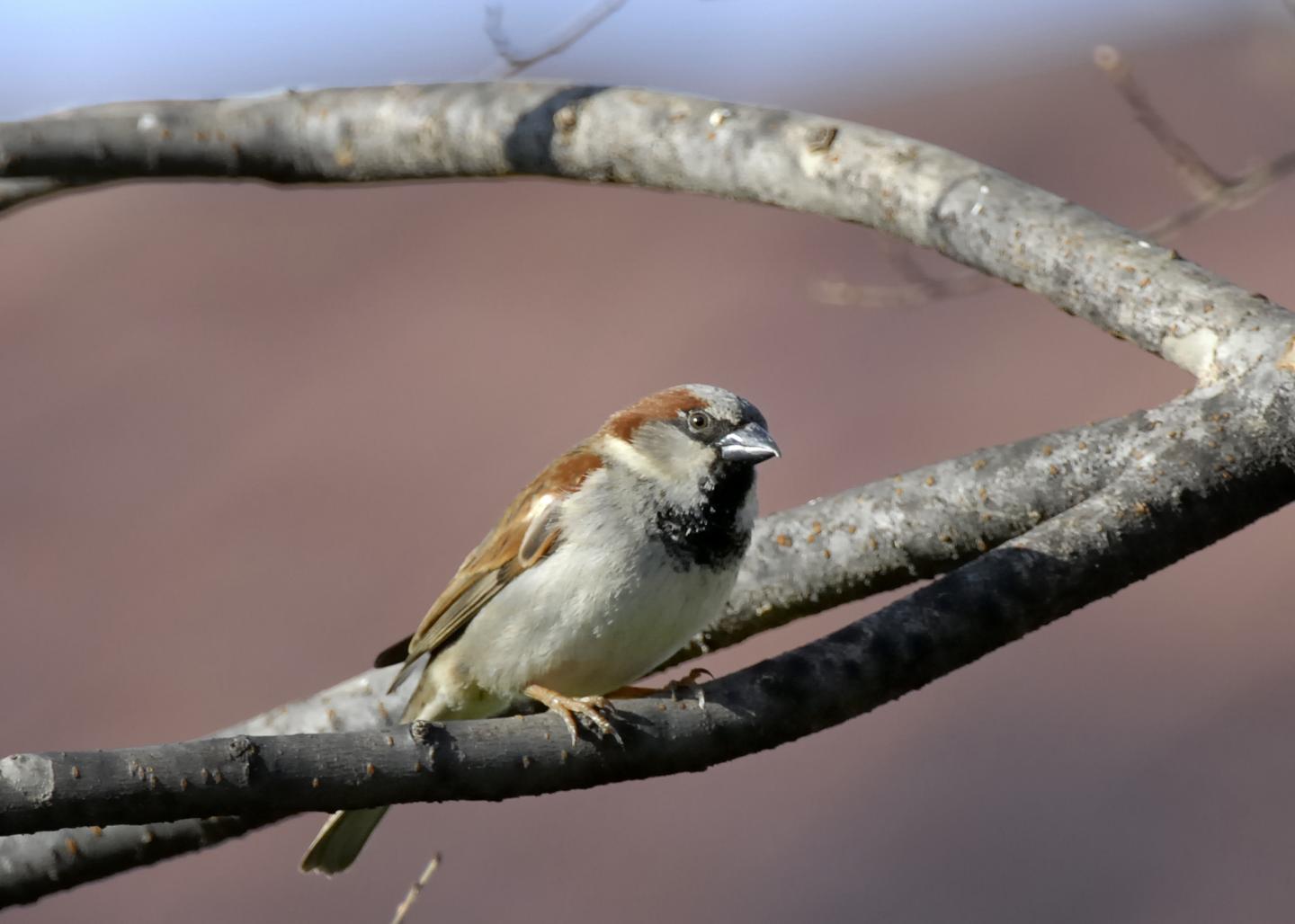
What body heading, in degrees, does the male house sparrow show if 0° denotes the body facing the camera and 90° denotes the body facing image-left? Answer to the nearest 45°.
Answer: approximately 315°

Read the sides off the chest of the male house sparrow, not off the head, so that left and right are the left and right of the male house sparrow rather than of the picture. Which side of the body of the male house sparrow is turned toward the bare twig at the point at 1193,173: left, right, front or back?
left
